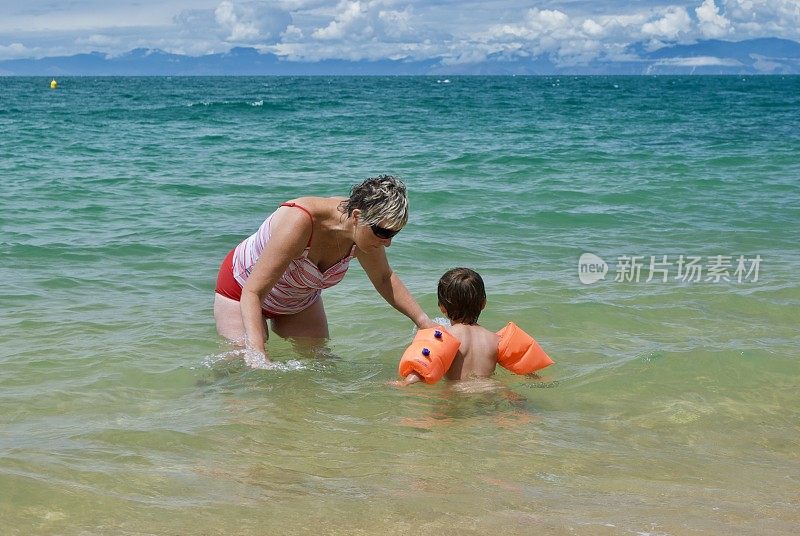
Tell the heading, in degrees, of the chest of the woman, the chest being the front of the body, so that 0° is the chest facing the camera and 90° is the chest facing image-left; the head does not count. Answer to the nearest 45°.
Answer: approximately 315°

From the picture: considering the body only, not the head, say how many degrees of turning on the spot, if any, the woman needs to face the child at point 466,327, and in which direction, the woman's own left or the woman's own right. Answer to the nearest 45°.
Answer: approximately 45° to the woman's own left
